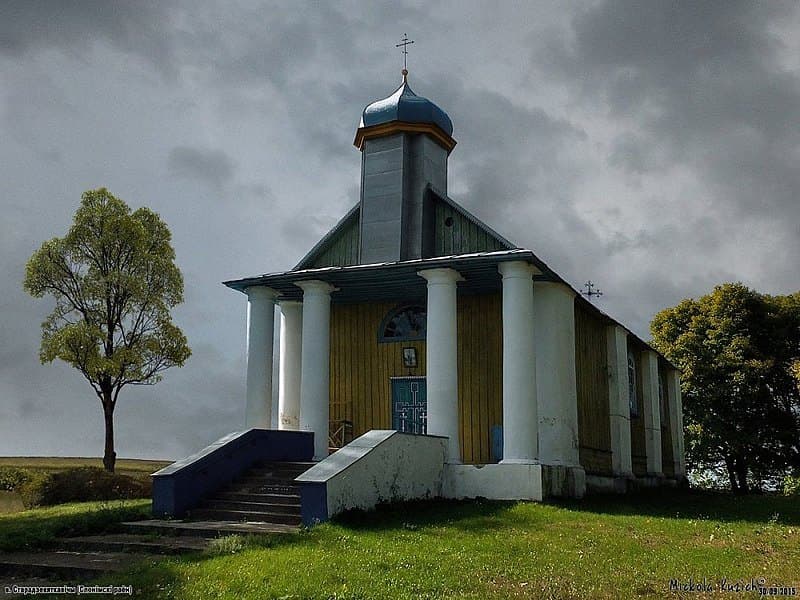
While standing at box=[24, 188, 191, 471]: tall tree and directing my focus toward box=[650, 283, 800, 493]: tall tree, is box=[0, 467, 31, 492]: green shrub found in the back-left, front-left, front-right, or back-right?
back-right

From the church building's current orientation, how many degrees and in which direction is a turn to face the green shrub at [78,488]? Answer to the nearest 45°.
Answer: approximately 45° to its right

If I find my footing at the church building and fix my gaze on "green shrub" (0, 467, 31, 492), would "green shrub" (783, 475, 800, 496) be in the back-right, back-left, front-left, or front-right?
back-right

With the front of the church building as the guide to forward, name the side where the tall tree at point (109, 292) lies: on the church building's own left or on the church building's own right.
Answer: on the church building's own right

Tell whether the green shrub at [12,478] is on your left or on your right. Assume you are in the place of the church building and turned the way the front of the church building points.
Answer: on your right

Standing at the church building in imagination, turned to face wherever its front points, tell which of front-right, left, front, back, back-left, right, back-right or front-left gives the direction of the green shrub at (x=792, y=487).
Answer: back

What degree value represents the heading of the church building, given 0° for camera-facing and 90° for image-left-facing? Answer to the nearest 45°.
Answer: approximately 45°

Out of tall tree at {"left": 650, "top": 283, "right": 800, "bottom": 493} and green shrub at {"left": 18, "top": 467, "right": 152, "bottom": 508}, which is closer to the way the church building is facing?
the green shrub

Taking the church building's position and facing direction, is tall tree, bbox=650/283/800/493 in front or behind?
behind
